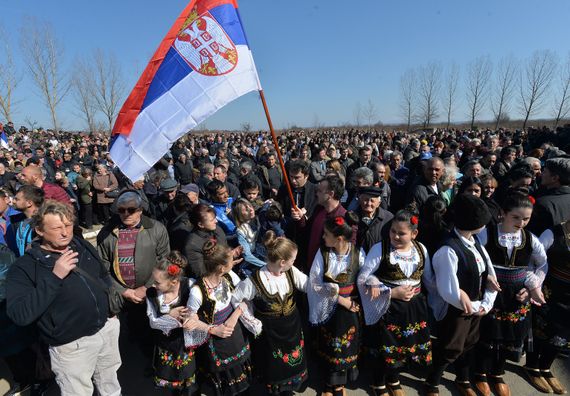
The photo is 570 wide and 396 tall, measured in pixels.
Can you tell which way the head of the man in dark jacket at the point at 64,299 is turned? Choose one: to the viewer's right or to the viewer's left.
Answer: to the viewer's right

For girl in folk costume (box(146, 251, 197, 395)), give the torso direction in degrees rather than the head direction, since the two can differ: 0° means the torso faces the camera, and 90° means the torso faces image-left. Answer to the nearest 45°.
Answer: approximately 0°

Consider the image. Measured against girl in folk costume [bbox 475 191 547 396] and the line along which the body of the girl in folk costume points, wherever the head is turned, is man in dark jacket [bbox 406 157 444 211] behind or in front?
behind

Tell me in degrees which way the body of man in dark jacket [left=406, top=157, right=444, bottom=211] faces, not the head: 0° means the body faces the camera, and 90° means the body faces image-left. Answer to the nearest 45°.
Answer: approximately 315°

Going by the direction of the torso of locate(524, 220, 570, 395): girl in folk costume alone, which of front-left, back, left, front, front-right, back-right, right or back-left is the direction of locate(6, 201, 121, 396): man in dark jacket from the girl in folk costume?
right
